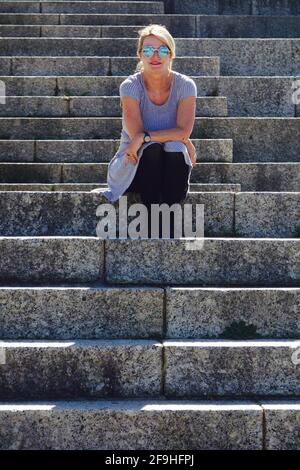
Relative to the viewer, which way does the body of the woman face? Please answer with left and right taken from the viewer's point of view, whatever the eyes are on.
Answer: facing the viewer
